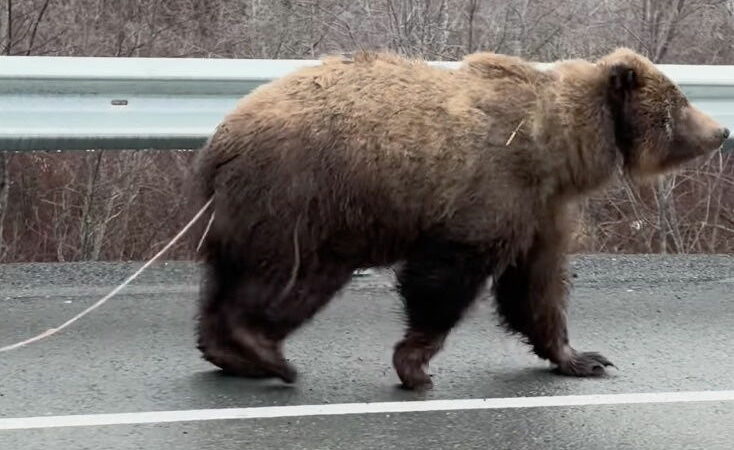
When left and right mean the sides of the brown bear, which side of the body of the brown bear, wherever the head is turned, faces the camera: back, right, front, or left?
right
